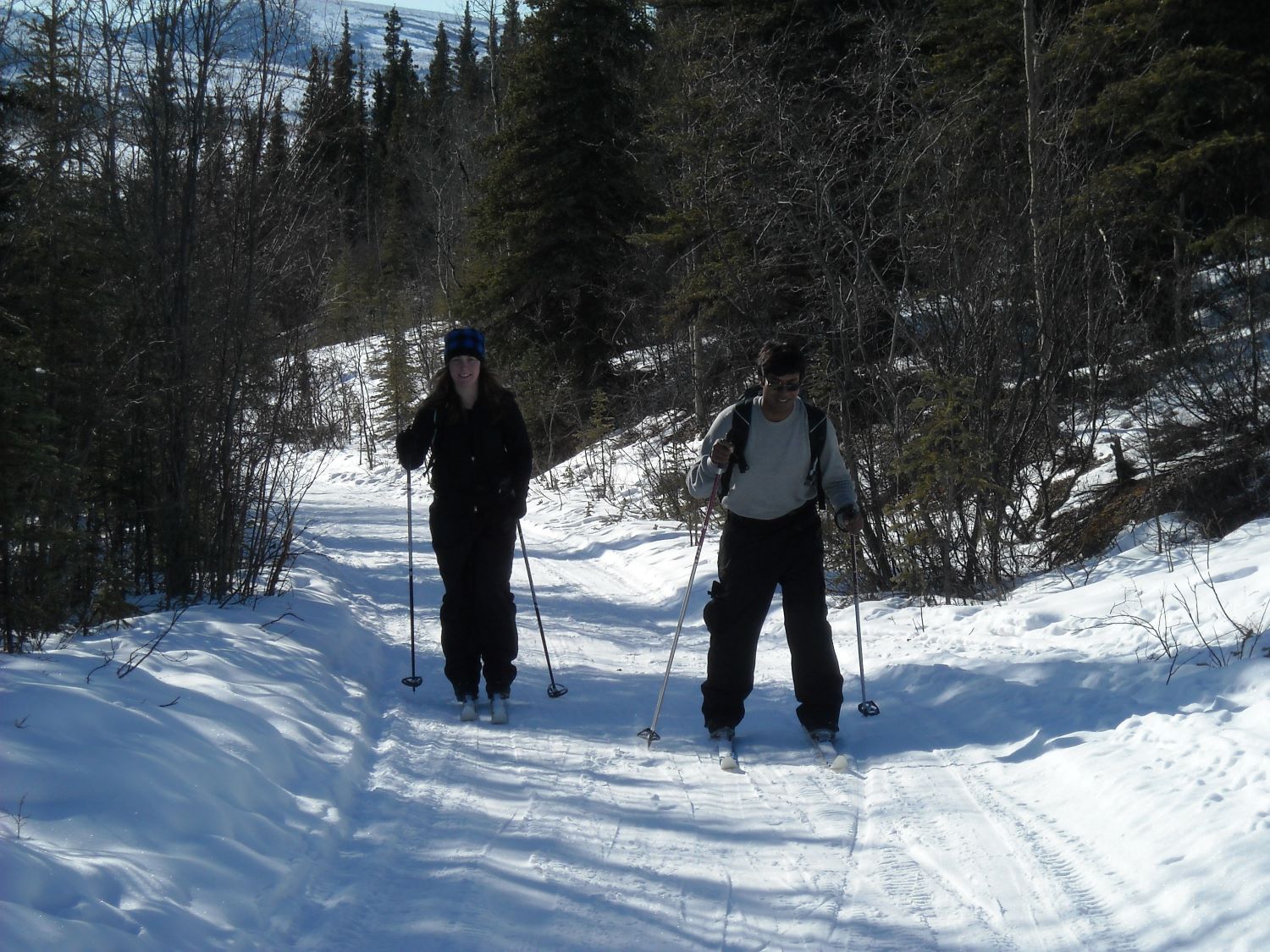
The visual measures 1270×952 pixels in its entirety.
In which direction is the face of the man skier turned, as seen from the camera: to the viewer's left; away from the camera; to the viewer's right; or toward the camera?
toward the camera

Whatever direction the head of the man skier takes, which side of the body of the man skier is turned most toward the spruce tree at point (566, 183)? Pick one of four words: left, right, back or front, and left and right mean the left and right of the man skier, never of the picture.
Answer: back

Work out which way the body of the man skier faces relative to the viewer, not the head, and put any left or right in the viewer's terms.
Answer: facing the viewer
